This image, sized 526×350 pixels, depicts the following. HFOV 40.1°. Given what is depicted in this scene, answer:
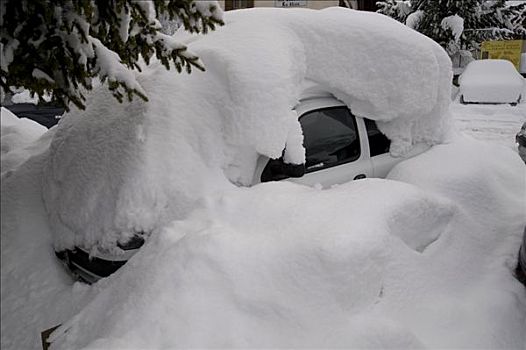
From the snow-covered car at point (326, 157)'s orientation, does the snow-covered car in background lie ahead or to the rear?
to the rear

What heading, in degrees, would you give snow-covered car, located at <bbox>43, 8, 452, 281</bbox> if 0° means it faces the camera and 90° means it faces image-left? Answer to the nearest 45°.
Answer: approximately 45°

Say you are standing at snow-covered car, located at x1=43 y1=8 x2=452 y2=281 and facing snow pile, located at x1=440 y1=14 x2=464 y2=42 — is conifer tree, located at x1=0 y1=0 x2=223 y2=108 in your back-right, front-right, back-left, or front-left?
back-left

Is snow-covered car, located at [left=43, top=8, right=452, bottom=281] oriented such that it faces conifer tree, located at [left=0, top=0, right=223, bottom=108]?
yes

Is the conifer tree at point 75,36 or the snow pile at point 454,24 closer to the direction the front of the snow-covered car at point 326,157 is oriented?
the conifer tree

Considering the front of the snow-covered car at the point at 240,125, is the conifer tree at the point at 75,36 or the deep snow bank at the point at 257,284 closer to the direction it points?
the conifer tree

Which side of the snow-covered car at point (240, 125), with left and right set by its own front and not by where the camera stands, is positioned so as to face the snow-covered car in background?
back

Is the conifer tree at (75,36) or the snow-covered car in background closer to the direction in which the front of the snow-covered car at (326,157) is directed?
the conifer tree
